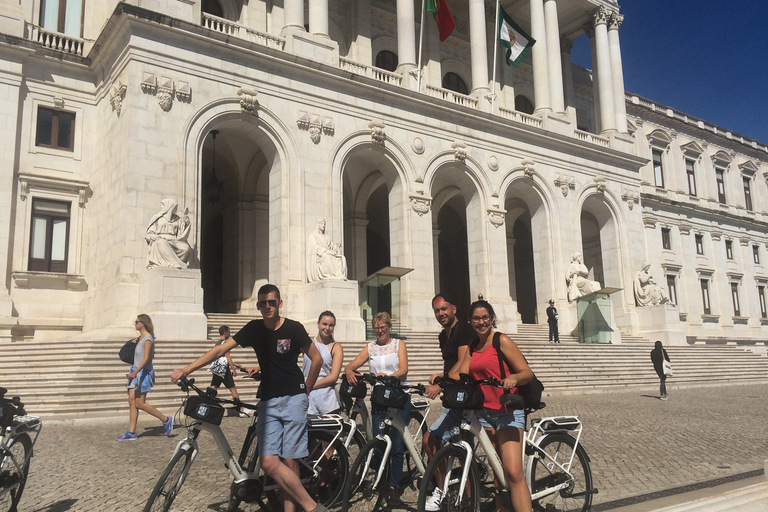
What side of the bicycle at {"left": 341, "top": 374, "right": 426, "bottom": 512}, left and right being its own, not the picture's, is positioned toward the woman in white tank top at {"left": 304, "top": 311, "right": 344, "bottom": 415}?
right

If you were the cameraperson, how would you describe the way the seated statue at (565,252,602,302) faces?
facing the viewer and to the right of the viewer

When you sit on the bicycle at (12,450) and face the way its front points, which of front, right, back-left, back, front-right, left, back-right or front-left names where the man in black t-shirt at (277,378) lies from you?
left

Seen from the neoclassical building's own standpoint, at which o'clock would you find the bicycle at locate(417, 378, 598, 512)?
The bicycle is roughly at 1 o'clock from the neoclassical building.

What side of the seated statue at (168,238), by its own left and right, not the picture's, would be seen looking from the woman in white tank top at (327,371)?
front

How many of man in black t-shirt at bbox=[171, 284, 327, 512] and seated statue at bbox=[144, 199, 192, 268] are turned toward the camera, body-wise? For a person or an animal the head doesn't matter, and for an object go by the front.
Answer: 2

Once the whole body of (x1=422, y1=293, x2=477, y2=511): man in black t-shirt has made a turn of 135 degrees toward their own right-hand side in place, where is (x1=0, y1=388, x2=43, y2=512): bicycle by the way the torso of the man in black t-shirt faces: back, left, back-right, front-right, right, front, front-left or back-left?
left

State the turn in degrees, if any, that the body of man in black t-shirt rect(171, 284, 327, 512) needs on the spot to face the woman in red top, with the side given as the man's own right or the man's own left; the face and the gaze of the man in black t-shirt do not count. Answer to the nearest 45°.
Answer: approximately 90° to the man's own left

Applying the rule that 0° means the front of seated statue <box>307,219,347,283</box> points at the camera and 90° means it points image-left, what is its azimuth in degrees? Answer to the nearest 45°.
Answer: approximately 315°
